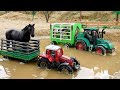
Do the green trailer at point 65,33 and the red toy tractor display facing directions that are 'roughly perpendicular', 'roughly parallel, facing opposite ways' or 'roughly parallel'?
roughly parallel

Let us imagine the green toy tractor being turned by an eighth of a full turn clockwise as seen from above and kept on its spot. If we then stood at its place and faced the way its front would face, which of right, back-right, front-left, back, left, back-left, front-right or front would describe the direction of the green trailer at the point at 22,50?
front-right

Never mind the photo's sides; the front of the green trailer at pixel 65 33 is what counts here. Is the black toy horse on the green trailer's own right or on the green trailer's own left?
on the green trailer's own right

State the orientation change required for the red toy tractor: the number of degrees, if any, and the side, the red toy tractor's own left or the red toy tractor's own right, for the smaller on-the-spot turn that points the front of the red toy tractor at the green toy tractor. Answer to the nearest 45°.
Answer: approximately 90° to the red toy tractor's own left

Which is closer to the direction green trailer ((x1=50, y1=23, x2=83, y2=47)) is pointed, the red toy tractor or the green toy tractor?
the green toy tractor

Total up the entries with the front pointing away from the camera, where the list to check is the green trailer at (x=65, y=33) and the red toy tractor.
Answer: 0

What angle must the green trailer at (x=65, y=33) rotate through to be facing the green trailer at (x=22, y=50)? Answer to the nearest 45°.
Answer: approximately 90° to its right

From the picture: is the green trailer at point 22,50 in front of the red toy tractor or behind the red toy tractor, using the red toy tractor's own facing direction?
behind

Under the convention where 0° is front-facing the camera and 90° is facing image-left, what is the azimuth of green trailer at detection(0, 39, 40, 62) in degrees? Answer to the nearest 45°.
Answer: approximately 315°

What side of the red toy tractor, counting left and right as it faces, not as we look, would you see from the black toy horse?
back

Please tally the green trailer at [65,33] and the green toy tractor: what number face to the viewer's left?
0

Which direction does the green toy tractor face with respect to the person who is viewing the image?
facing the viewer and to the right of the viewer

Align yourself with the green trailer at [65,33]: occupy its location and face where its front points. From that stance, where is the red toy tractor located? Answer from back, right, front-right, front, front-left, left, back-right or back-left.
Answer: front-right

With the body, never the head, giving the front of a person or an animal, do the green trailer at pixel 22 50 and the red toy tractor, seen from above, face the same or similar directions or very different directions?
same or similar directions

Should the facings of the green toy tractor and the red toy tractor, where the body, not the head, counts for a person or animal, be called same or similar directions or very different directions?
same or similar directions

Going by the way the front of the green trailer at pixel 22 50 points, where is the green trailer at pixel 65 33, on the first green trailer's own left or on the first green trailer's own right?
on the first green trailer's own left

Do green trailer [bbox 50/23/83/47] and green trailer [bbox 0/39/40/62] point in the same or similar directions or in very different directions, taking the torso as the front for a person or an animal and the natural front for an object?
same or similar directions

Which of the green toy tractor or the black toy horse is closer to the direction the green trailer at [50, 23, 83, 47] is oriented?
the green toy tractor
